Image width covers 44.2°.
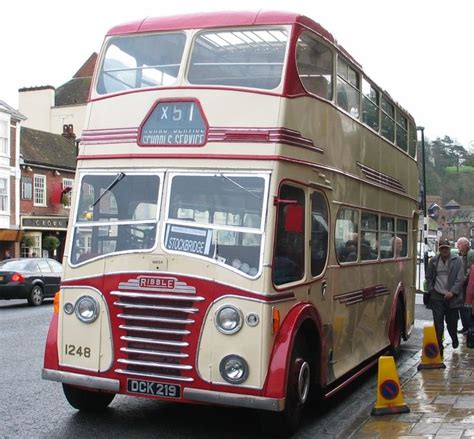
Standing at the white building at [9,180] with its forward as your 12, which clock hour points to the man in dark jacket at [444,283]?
The man in dark jacket is roughly at 1 o'clock from the white building.

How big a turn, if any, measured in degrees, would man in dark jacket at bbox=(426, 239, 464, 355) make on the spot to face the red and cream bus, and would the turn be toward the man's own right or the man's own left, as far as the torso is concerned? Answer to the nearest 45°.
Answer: approximately 45° to the man's own right

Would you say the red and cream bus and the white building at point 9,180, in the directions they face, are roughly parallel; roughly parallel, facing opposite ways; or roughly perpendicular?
roughly perpendicular

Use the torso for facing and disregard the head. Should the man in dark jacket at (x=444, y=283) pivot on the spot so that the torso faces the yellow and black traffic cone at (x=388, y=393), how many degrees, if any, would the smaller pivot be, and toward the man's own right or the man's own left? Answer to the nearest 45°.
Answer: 0° — they already face it

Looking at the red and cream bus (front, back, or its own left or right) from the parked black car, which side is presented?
right

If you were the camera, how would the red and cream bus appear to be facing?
facing the viewer and to the left of the viewer

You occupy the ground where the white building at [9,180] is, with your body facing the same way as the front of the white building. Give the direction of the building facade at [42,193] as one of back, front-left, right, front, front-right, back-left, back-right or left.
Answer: left

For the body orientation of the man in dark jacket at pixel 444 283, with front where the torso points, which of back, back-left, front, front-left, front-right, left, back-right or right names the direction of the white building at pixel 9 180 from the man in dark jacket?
back-right

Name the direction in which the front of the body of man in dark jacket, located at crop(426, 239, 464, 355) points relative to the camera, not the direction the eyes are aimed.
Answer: toward the camera

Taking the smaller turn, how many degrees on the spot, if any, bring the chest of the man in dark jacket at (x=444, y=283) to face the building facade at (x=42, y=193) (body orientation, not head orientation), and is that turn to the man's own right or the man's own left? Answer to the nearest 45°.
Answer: approximately 135° to the man's own right

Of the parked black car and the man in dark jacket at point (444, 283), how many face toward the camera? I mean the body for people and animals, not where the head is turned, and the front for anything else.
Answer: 1

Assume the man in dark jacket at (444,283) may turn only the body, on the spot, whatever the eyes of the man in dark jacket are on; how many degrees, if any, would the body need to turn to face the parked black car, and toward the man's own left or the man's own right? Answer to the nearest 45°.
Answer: approximately 135° to the man's own right

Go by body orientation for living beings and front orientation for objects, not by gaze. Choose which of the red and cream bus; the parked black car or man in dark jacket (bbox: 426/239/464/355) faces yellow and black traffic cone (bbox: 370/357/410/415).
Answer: the man in dark jacket

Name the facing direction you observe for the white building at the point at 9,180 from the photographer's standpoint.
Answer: facing the viewer and to the right of the viewer
